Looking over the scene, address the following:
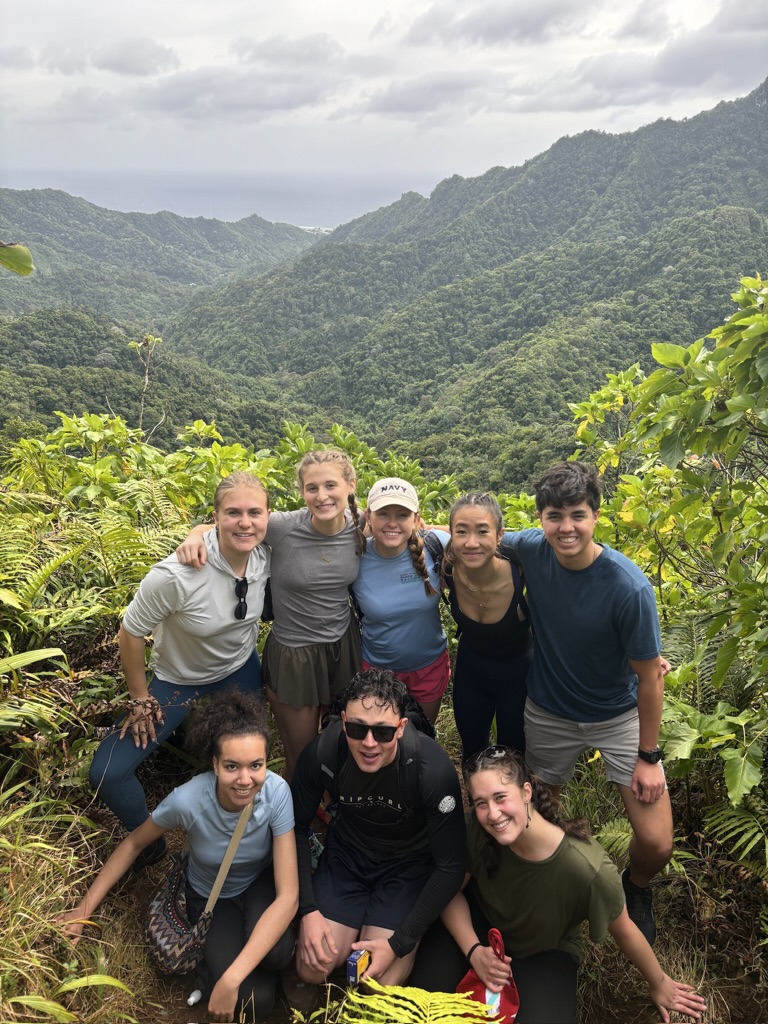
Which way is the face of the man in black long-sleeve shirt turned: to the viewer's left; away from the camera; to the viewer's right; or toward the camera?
toward the camera

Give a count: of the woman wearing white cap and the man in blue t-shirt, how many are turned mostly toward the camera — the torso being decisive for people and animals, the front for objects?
2

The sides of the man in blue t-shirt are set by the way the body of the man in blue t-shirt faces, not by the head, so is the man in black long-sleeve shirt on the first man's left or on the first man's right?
on the first man's right

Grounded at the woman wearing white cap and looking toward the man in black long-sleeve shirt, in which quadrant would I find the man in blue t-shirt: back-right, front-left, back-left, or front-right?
front-left

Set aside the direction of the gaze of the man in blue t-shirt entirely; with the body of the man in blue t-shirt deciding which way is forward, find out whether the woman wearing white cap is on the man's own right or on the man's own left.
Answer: on the man's own right

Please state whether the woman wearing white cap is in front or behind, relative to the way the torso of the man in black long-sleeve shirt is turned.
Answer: behind

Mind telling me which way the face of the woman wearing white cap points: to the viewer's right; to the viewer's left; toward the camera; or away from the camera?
toward the camera

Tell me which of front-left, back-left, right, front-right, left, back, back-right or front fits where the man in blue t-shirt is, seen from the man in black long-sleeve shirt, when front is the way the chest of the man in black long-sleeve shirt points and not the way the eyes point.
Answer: left

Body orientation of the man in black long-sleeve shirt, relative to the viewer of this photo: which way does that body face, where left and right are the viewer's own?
facing the viewer

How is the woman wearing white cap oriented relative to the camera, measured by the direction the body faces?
toward the camera

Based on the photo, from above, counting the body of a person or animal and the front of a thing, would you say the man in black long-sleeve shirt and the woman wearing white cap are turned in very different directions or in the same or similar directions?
same or similar directions

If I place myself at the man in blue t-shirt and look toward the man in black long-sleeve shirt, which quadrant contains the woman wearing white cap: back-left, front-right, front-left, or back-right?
front-right

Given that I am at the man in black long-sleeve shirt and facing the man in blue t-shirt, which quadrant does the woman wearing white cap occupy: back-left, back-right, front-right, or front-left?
front-left

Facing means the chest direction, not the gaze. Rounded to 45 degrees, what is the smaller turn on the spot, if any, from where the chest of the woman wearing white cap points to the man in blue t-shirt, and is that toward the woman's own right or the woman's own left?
approximately 45° to the woman's own left

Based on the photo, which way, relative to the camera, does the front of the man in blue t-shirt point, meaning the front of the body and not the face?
toward the camera
